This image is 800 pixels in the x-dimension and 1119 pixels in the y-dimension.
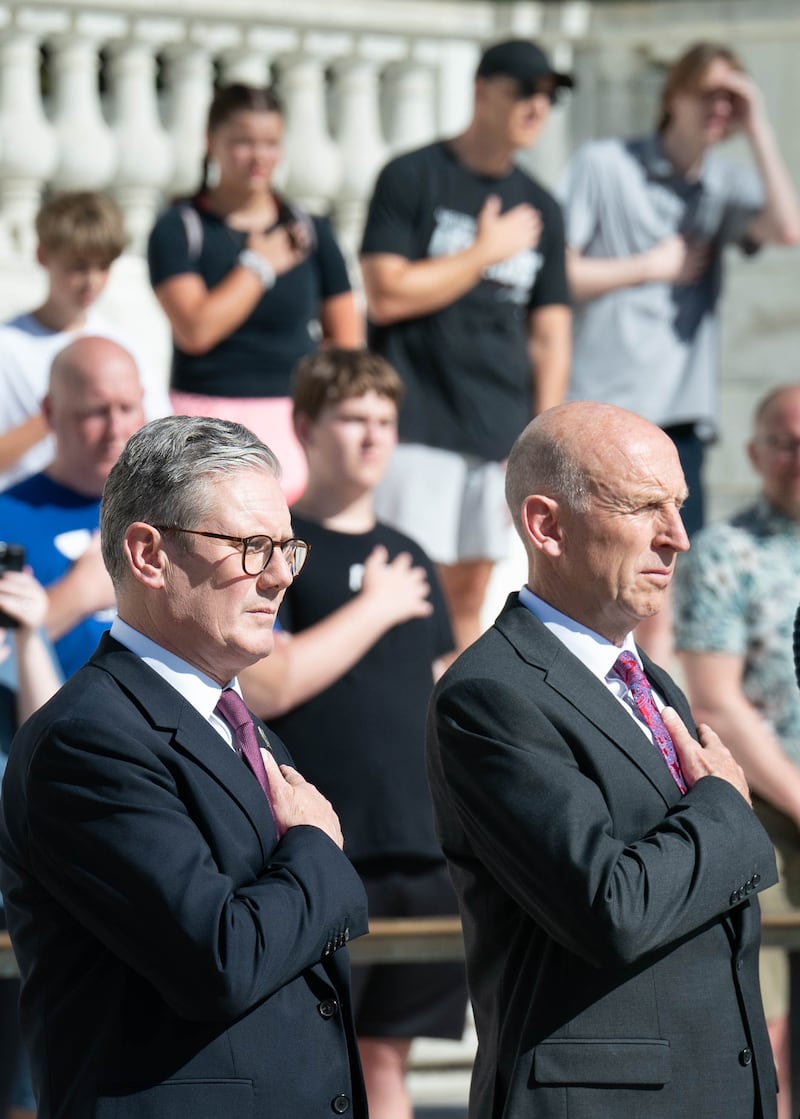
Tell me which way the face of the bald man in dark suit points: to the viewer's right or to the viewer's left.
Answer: to the viewer's right

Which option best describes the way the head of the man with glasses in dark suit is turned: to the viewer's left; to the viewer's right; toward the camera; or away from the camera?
to the viewer's right

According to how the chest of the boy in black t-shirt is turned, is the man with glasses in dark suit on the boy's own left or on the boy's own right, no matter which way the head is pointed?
on the boy's own right

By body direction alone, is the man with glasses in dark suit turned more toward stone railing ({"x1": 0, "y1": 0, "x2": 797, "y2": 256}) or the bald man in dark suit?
the bald man in dark suit

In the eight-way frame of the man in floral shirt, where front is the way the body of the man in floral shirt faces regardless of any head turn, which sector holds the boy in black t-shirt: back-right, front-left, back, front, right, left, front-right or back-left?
right

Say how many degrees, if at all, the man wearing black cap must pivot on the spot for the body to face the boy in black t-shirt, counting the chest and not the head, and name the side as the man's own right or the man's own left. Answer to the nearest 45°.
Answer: approximately 45° to the man's own right

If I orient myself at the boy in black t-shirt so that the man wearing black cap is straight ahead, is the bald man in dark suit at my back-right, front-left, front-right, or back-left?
back-right

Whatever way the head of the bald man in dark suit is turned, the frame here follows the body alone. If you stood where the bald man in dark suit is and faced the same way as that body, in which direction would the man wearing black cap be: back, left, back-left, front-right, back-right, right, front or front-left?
back-left

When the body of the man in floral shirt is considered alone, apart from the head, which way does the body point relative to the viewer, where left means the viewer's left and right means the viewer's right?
facing the viewer and to the right of the viewer

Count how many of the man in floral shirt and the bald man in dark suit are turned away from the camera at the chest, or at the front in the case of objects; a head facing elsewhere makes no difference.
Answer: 0

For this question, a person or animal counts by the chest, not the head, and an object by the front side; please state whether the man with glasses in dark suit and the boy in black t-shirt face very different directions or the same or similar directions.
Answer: same or similar directions

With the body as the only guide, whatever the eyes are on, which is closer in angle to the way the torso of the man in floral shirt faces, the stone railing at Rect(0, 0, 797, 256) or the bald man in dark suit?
the bald man in dark suit

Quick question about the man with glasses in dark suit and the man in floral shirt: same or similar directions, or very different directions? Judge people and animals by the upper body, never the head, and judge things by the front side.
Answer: same or similar directions

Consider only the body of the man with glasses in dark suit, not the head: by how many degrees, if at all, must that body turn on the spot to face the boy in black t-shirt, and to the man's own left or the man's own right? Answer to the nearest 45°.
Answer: approximately 135° to the man's own left

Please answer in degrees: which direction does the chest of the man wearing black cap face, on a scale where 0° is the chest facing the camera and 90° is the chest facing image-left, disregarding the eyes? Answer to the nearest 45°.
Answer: approximately 315°

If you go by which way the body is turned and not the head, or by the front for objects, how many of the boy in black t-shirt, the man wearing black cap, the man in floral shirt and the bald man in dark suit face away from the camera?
0

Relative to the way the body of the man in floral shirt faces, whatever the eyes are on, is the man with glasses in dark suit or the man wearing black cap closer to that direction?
the man with glasses in dark suit
